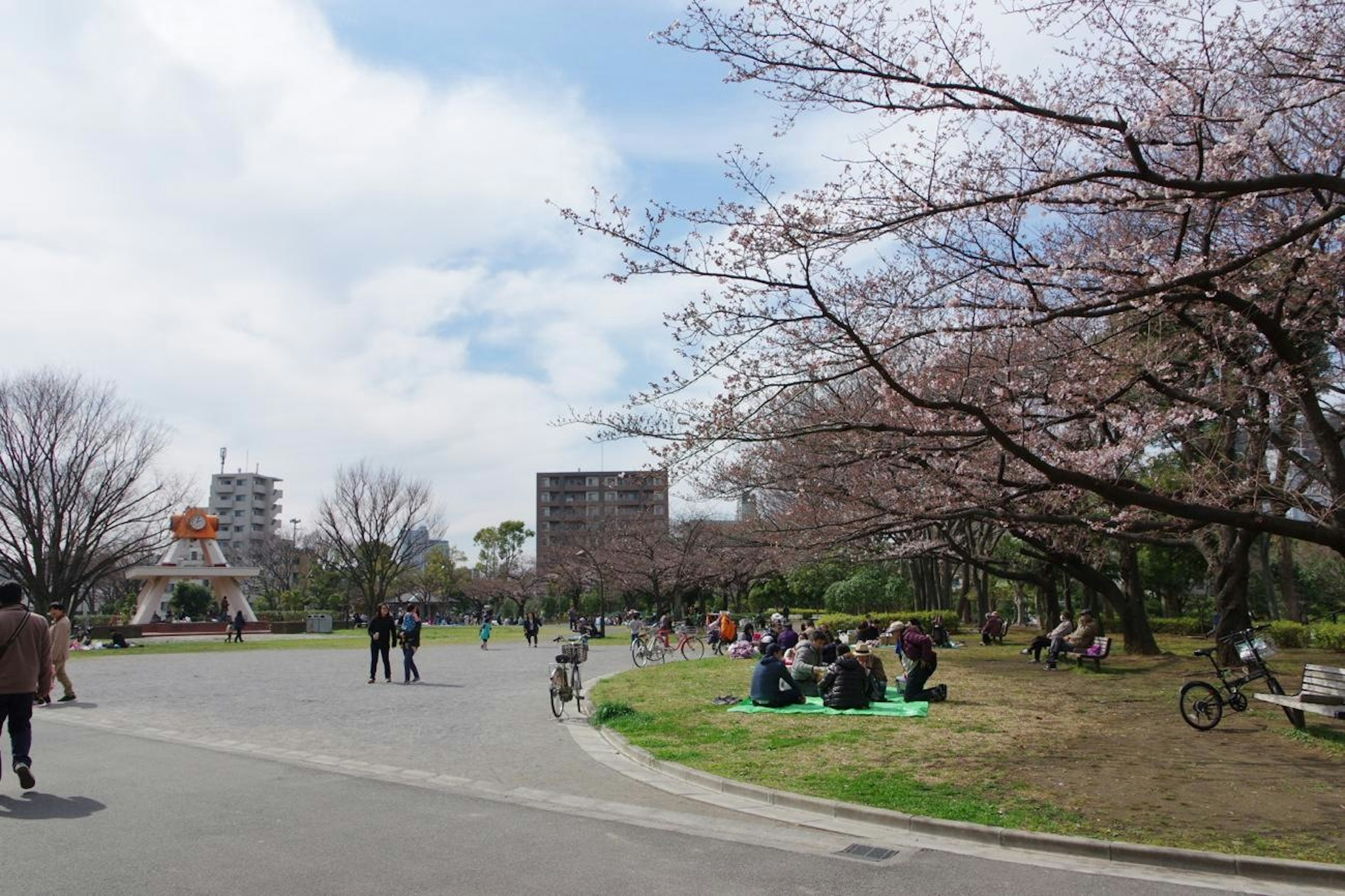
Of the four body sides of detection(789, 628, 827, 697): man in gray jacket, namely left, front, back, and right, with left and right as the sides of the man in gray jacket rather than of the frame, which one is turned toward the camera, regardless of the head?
right

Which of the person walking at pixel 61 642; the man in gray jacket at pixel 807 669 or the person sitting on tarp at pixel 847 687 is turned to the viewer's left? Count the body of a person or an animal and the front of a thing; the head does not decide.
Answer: the person walking

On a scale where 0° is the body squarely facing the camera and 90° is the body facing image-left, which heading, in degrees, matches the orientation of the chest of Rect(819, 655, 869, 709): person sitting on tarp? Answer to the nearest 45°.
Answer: approximately 180°

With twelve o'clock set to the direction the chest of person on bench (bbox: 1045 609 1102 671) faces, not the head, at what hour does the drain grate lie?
The drain grate is roughly at 9 o'clock from the person on bench.

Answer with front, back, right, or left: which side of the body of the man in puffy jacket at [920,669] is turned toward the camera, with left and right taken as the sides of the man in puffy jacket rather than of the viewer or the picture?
left

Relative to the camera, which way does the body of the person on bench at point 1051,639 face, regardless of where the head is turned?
to the viewer's left

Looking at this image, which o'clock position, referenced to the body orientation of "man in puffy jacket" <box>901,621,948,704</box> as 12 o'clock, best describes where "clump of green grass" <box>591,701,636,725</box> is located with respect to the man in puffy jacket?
The clump of green grass is roughly at 11 o'clock from the man in puffy jacket.

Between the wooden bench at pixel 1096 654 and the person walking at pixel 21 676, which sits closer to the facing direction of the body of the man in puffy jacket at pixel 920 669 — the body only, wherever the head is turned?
the person walking

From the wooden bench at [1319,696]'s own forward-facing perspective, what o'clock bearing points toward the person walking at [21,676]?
The person walking is roughly at 12 o'clock from the wooden bench.

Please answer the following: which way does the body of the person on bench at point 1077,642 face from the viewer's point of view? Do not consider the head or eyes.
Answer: to the viewer's left

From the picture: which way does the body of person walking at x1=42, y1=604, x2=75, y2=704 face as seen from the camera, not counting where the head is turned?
to the viewer's left
